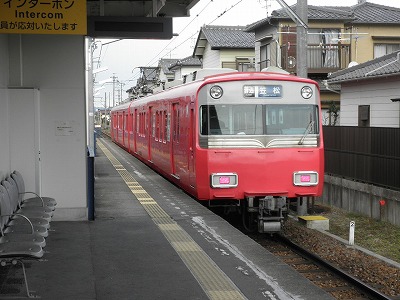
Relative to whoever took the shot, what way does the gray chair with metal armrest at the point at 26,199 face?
facing to the right of the viewer

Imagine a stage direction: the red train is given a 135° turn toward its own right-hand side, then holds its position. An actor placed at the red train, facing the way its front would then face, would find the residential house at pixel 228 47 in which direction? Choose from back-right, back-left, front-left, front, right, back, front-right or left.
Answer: right

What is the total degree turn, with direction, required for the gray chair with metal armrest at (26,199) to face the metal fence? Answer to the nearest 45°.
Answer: approximately 45° to its left

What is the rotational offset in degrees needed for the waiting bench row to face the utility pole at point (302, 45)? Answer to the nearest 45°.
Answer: approximately 45° to its left

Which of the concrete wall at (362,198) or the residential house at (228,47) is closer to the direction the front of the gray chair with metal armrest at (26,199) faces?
the concrete wall

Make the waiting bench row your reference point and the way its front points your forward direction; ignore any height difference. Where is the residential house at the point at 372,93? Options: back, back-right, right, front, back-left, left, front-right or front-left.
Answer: front-left

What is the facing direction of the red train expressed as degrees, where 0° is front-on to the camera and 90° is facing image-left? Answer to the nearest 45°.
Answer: approximately 315°

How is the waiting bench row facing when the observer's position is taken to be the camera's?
facing to the right of the viewer

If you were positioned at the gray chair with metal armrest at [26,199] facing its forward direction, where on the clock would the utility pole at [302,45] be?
The utility pole is roughly at 11 o'clock from the gray chair with metal armrest.

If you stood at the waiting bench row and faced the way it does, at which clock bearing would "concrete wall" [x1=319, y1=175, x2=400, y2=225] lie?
The concrete wall is roughly at 11 o'clock from the waiting bench row.
